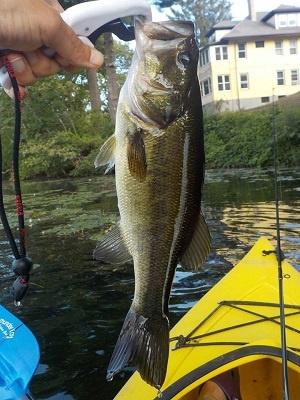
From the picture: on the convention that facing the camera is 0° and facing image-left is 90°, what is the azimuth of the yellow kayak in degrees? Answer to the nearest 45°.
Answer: approximately 180°

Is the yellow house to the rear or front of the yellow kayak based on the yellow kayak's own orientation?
to the front

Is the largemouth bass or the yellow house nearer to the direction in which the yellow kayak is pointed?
the yellow house
